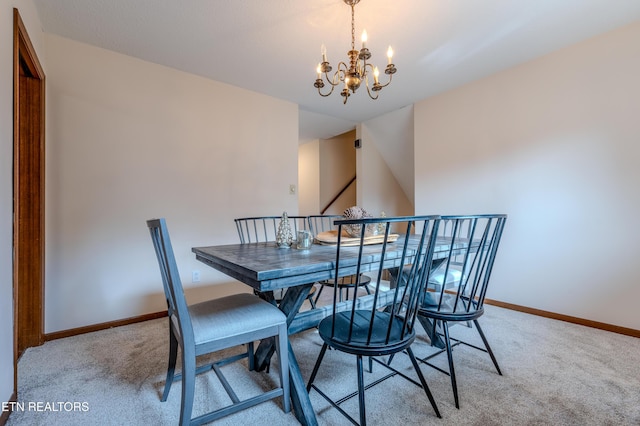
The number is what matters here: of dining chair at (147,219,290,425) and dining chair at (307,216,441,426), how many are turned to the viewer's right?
1

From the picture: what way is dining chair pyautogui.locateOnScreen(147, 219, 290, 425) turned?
to the viewer's right

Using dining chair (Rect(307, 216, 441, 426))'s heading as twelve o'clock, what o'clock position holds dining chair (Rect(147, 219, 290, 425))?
dining chair (Rect(147, 219, 290, 425)) is roughly at 10 o'clock from dining chair (Rect(307, 216, 441, 426)).

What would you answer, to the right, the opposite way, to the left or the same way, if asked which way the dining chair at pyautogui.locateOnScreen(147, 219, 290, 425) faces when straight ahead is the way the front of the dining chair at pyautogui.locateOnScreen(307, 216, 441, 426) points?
to the right

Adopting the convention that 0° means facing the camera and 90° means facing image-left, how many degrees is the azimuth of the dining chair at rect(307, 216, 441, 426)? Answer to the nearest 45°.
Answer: approximately 135°
